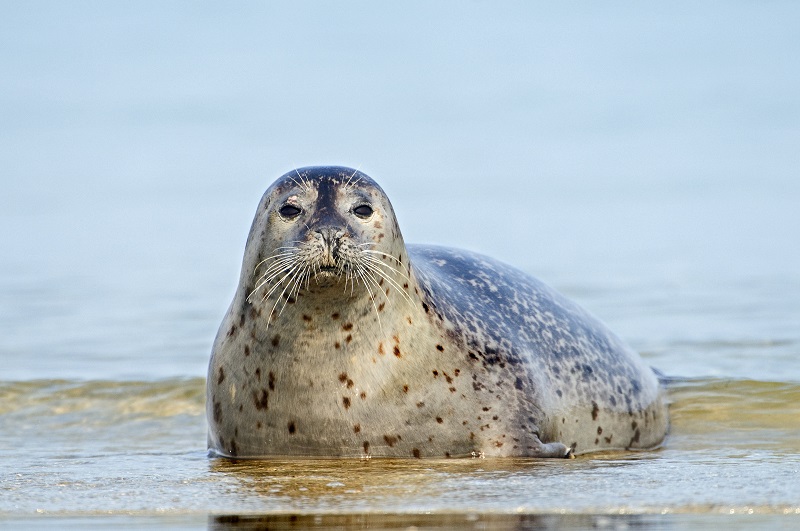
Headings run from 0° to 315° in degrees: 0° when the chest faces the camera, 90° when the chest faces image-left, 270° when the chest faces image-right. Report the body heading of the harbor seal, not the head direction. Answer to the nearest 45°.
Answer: approximately 45°
